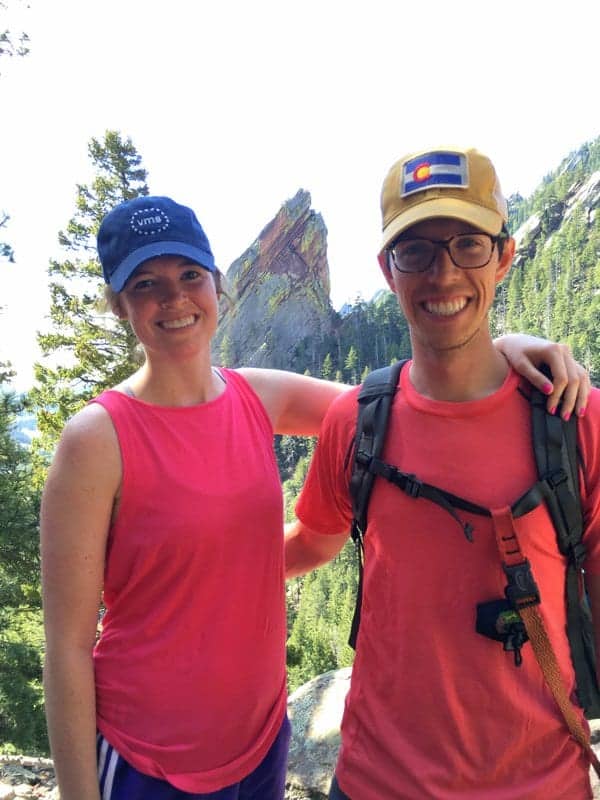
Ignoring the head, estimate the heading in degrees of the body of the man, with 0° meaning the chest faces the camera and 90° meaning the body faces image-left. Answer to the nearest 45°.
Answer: approximately 0°
